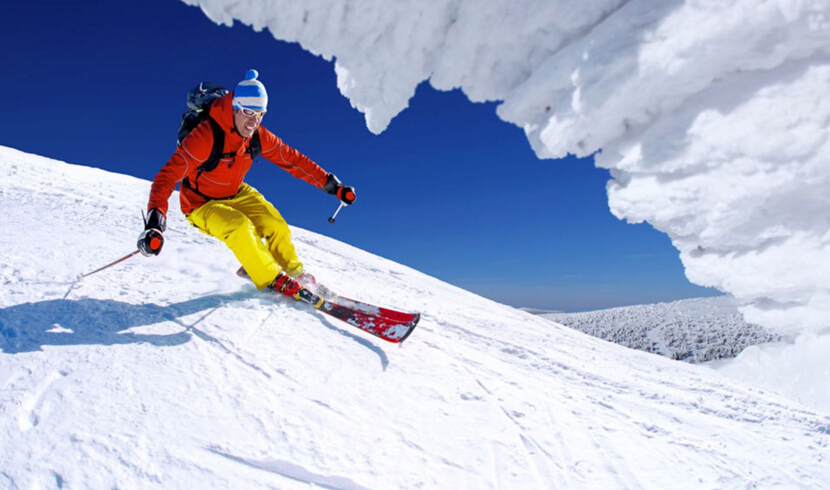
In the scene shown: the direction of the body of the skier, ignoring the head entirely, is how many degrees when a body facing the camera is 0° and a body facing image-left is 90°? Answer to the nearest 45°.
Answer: approximately 315°
